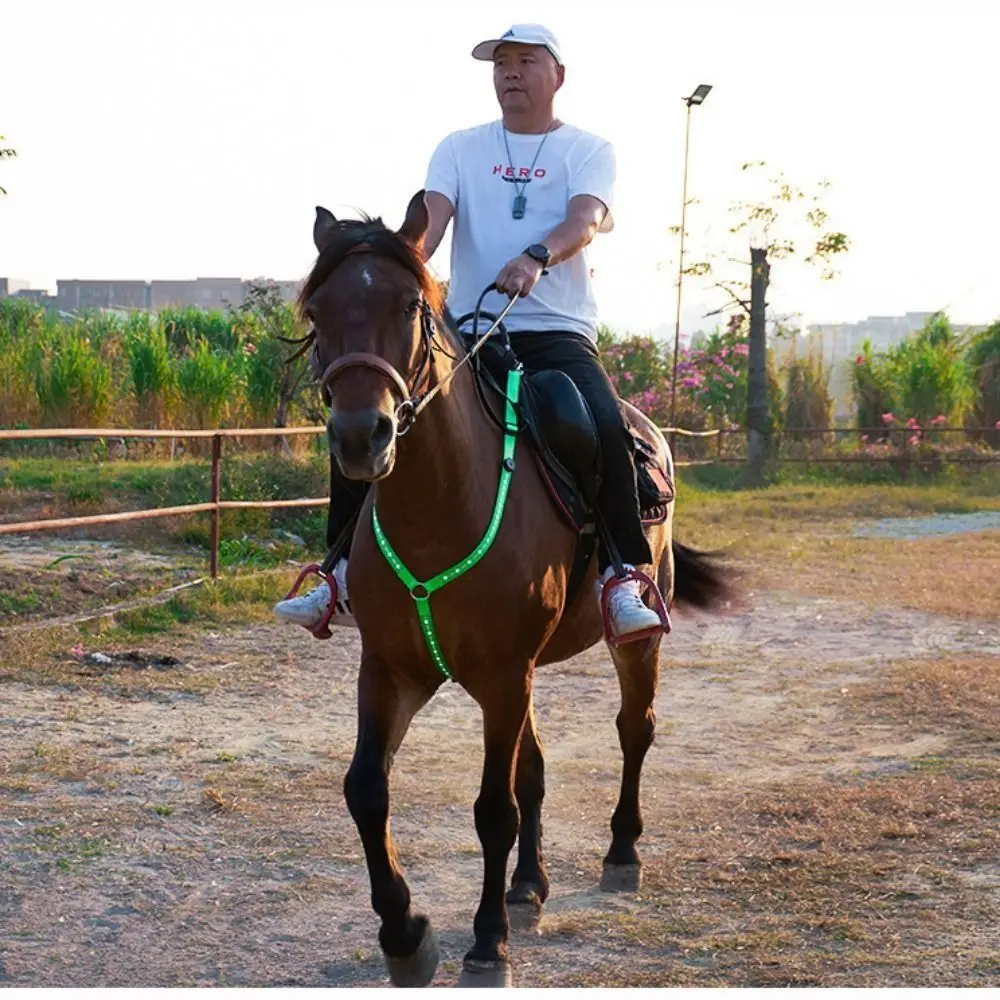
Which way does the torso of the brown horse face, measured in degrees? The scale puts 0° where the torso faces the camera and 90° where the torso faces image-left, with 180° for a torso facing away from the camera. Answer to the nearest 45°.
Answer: approximately 45°

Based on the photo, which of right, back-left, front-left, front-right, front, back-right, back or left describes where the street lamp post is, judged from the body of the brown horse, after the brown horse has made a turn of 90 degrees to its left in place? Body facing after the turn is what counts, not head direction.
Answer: back-left

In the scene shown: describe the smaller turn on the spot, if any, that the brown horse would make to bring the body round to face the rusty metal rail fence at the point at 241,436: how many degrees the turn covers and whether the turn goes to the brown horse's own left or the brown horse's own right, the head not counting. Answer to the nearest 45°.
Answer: approximately 135° to the brown horse's own right
